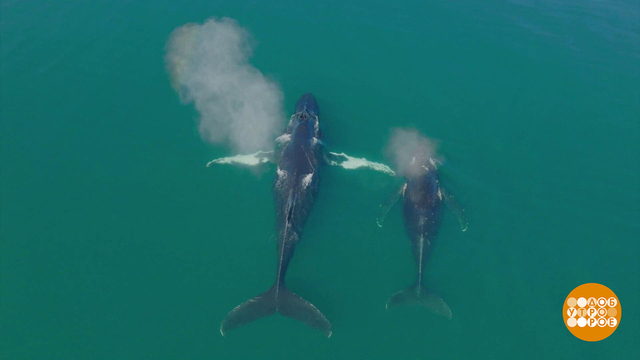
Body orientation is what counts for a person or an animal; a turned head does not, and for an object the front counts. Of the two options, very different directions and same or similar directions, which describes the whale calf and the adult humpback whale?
same or similar directions

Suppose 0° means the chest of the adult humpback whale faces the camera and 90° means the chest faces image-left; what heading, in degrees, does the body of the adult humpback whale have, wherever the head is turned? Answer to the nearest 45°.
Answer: approximately 180°

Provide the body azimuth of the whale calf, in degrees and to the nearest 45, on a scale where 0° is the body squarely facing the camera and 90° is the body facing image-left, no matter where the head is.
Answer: approximately 180°

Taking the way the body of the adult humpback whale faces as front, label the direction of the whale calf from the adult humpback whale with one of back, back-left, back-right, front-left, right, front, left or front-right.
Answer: right

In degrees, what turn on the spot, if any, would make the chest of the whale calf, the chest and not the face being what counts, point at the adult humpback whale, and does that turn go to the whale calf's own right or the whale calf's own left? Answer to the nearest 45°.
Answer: approximately 90° to the whale calf's own left

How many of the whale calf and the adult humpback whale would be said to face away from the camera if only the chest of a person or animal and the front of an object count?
2
